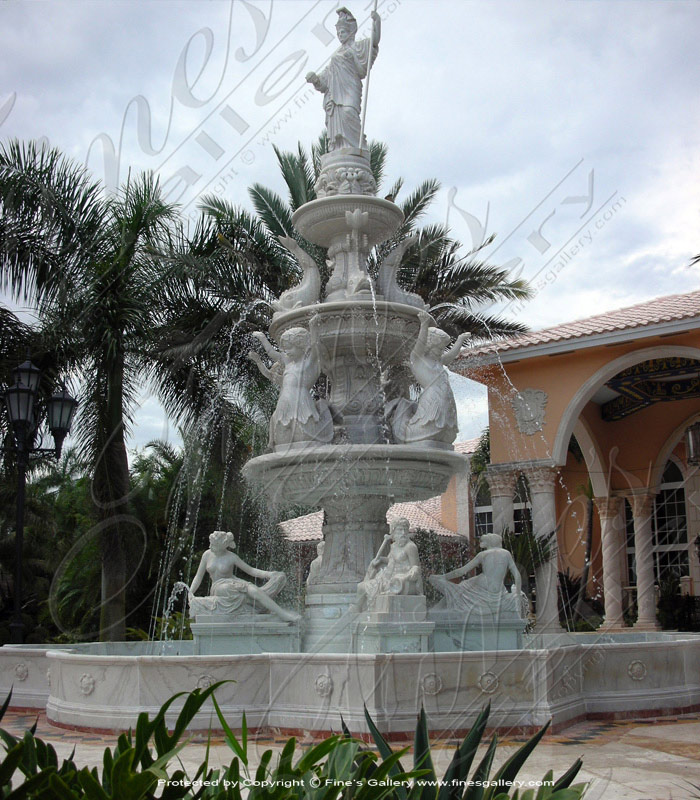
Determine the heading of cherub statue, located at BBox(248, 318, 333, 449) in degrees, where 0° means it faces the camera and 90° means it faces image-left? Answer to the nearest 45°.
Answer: approximately 45°

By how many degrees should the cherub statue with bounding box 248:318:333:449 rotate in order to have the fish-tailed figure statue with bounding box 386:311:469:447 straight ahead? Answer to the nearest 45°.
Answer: approximately 135° to its left

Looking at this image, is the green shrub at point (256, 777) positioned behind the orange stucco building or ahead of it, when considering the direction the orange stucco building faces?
ahead

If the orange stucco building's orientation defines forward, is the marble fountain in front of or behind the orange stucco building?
in front

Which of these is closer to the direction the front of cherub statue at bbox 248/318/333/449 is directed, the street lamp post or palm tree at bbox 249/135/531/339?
the street lamp post

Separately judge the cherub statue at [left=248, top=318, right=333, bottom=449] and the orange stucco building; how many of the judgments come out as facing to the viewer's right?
0

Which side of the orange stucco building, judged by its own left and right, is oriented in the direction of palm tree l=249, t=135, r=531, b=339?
right

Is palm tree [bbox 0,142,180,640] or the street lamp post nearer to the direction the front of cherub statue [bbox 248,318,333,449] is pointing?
the street lamp post

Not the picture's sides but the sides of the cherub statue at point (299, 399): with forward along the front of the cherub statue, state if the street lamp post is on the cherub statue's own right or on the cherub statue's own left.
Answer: on the cherub statue's own right
